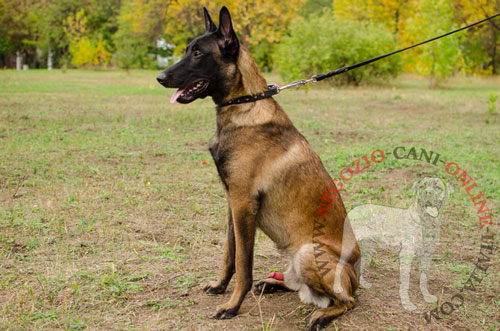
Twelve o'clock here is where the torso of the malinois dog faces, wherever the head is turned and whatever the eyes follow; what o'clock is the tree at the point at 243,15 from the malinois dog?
The tree is roughly at 3 o'clock from the malinois dog.

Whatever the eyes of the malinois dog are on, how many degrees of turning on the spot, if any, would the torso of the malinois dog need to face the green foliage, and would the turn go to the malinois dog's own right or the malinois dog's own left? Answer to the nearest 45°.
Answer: approximately 135° to the malinois dog's own right

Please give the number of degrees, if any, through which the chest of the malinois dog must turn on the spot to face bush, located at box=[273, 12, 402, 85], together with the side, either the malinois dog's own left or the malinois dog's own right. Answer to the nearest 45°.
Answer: approximately 90° to the malinois dog's own right

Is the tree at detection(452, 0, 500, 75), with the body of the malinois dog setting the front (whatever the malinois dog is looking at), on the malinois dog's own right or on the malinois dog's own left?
on the malinois dog's own right

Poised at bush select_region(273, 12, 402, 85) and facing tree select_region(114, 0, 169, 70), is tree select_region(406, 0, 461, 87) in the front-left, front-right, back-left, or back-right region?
back-right

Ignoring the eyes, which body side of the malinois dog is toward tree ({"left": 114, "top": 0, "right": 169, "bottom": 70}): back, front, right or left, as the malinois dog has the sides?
right

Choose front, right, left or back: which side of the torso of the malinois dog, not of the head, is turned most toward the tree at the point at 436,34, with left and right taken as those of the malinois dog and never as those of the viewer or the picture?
right

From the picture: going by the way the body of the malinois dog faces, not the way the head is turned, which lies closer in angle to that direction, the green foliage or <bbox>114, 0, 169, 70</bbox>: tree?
the tree

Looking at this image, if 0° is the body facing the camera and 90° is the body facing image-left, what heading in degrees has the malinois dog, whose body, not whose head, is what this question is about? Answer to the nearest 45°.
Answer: approximately 90°
